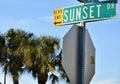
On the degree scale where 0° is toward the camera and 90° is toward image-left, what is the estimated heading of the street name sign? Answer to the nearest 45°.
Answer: approximately 45°

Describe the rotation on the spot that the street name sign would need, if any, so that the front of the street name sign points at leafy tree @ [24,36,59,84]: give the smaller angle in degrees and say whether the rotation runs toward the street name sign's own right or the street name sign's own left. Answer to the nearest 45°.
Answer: approximately 135° to the street name sign's own right

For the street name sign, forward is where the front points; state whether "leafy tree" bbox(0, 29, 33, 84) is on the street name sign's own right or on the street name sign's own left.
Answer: on the street name sign's own right

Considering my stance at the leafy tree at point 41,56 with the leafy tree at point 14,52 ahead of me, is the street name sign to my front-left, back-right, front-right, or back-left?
back-left
